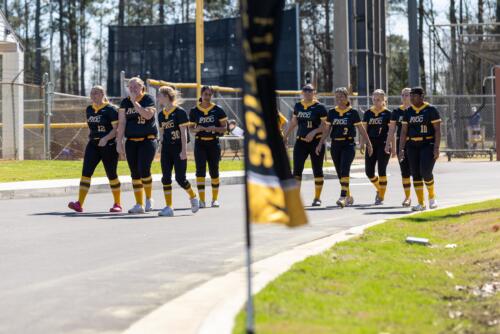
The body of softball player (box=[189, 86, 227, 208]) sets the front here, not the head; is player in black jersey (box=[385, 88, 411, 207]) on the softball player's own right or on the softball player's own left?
on the softball player's own left

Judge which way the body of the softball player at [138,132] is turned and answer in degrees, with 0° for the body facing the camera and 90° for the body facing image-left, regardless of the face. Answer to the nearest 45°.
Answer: approximately 0°

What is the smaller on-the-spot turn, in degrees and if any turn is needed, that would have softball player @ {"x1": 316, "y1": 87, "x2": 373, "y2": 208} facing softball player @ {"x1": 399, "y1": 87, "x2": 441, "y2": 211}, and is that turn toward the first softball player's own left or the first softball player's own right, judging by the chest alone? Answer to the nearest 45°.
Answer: approximately 45° to the first softball player's own left

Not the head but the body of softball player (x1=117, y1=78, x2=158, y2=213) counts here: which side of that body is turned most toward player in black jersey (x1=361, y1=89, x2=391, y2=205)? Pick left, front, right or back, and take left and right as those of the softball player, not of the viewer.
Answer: left

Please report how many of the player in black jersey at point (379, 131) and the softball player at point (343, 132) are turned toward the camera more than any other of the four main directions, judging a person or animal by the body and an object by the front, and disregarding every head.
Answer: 2

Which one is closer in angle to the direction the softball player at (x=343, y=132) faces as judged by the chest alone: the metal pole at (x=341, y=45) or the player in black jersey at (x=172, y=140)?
the player in black jersey

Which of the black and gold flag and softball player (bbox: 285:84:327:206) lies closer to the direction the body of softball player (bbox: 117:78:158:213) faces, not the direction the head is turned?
the black and gold flag

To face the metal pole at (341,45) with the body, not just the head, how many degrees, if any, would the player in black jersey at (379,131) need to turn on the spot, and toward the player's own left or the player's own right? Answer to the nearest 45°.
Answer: approximately 180°

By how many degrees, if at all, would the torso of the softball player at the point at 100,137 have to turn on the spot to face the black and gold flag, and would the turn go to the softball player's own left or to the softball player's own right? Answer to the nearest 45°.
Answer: approximately 45° to the softball player's own left

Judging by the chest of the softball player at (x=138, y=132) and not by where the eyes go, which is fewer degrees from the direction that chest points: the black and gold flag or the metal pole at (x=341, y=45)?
the black and gold flag
